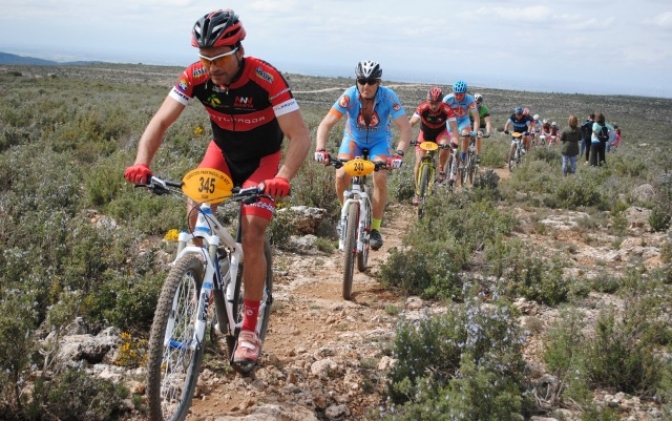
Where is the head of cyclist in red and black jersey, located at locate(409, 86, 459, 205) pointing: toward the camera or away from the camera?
toward the camera

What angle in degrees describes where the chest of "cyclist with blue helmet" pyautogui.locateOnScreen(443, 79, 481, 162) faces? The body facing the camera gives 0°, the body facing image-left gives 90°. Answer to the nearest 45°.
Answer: approximately 0°

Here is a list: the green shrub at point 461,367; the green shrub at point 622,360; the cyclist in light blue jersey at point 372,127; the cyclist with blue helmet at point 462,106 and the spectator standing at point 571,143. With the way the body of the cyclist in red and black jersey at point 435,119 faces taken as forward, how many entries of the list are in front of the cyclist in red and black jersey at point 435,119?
3

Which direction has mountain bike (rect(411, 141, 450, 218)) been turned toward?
toward the camera

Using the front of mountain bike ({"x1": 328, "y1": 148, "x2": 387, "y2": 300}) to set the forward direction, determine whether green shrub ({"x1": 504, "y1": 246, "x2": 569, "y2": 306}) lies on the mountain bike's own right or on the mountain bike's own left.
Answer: on the mountain bike's own left

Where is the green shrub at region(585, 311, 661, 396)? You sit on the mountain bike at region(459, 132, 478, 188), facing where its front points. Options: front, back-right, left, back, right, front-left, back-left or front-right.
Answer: front

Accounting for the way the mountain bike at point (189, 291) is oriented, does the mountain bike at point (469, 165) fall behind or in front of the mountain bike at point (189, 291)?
behind

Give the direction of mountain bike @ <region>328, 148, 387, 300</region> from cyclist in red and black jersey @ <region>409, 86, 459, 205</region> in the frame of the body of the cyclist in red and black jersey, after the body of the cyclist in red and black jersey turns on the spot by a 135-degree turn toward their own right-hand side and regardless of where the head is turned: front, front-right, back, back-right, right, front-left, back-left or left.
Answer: back-left

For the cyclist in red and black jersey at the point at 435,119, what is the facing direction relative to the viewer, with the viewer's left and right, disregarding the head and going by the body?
facing the viewer

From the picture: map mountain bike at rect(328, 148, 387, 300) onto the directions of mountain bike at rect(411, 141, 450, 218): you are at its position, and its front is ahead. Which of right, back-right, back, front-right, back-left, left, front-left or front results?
front

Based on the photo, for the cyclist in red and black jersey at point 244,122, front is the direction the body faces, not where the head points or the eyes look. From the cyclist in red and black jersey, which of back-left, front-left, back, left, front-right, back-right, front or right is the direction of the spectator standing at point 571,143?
back

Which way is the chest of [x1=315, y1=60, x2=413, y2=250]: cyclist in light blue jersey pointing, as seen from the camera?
toward the camera

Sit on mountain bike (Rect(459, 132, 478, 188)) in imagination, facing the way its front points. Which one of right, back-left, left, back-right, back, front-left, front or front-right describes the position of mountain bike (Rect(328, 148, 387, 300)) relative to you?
front

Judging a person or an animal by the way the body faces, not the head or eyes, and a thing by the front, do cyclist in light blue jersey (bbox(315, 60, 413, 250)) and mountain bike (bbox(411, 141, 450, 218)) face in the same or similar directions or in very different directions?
same or similar directions

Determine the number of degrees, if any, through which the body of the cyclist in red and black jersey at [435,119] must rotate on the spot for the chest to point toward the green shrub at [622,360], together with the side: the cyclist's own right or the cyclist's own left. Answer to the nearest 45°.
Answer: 0° — they already face it
